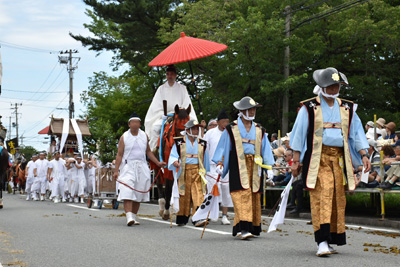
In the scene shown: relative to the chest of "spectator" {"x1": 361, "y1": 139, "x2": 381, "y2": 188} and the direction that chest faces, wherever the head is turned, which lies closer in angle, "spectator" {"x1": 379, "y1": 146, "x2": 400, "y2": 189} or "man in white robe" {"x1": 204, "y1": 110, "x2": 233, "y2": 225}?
the man in white robe

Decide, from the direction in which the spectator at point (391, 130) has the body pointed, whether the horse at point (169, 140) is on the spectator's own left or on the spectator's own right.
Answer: on the spectator's own left

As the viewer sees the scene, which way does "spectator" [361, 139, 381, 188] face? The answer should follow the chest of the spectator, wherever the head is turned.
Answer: to the viewer's left

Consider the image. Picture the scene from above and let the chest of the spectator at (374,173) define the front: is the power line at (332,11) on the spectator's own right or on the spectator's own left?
on the spectator's own right

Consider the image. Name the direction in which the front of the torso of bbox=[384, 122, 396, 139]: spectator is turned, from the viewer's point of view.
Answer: to the viewer's left

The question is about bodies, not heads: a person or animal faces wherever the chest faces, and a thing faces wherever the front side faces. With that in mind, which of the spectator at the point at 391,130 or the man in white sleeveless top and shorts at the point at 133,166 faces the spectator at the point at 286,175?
the spectator at the point at 391,130

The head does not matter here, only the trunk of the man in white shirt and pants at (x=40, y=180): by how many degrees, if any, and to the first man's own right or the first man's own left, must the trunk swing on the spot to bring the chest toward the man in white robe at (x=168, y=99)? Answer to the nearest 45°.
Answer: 0° — they already face them

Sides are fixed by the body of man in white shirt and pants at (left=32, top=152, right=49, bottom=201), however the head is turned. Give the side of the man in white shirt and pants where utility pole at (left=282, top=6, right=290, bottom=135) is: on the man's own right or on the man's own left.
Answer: on the man's own left

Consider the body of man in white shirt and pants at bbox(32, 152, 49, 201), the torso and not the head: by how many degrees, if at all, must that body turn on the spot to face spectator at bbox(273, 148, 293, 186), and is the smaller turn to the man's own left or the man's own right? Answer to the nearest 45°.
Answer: approximately 45° to the man's own left

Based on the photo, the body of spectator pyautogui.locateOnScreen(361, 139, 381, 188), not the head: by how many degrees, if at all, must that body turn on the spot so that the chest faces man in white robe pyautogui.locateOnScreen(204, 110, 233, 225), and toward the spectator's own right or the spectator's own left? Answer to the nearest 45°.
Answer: approximately 45° to the spectator's own left

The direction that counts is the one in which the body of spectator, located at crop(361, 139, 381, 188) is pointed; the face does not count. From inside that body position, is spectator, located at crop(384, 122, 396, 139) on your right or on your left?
on your right
